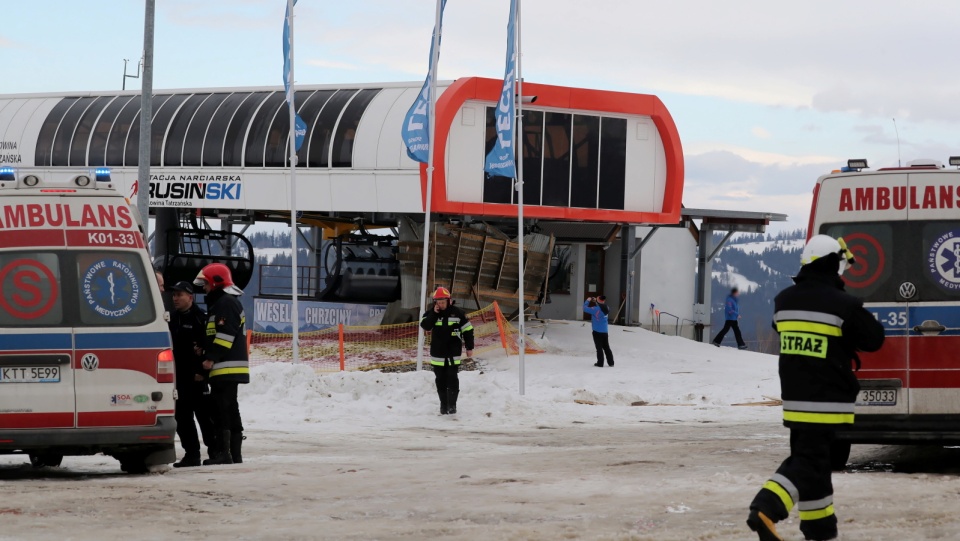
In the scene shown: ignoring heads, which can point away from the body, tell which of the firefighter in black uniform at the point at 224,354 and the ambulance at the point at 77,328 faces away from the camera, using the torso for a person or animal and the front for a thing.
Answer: the ambulance

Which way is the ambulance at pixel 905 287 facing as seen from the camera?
away from the camera

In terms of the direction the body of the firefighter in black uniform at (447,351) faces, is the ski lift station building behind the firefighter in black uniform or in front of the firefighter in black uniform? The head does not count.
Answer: behind

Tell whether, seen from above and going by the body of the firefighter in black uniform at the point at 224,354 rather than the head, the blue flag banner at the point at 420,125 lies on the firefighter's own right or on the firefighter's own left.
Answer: on the firefighter's own right

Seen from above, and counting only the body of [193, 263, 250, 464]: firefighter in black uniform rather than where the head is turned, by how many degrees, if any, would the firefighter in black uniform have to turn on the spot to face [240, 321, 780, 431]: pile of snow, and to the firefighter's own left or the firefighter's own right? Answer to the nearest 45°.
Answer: approximately 135° to the firefighter's own right

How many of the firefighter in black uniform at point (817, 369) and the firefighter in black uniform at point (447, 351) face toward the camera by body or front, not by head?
1

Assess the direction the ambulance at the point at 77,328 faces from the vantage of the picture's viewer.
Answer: facing away from the viewer

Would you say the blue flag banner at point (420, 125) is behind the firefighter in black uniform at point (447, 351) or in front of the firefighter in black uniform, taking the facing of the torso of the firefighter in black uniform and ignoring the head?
behind

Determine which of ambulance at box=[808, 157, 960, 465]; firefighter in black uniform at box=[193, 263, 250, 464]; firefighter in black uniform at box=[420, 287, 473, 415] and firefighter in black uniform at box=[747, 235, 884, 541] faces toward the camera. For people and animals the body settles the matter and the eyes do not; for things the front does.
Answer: firefighter in black uniform at box=[420, 287, 473, 415]

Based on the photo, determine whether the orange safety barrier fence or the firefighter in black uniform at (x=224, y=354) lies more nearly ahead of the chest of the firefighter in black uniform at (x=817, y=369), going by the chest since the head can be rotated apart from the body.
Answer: the orange safety barrier fence
